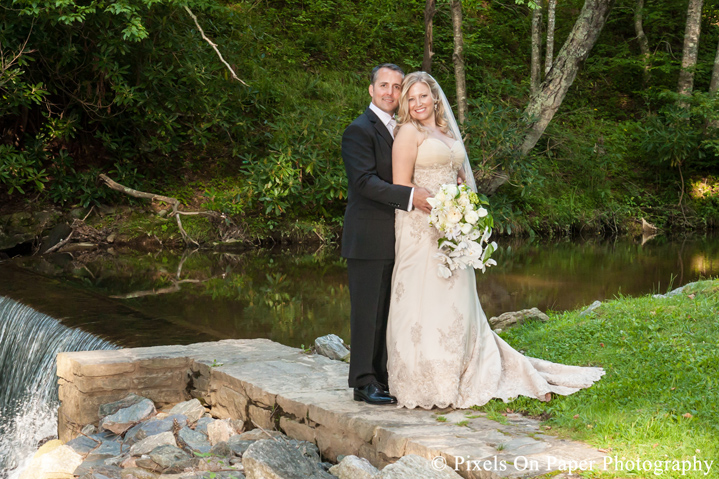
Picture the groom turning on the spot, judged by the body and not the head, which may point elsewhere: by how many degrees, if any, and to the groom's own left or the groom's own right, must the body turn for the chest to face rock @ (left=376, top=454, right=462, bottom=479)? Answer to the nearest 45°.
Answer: approximately 45° to the groom's own right

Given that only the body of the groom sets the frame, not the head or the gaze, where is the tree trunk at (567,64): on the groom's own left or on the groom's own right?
on the groom's own left

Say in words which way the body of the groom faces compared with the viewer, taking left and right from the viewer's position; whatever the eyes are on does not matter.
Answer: facing the viewer and to the right of the viewer

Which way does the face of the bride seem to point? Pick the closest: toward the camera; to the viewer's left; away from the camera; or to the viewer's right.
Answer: toward the camera

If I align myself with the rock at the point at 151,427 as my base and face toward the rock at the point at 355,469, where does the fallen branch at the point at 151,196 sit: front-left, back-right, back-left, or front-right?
back-left

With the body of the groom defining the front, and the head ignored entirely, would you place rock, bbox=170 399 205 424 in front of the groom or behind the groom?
behind
